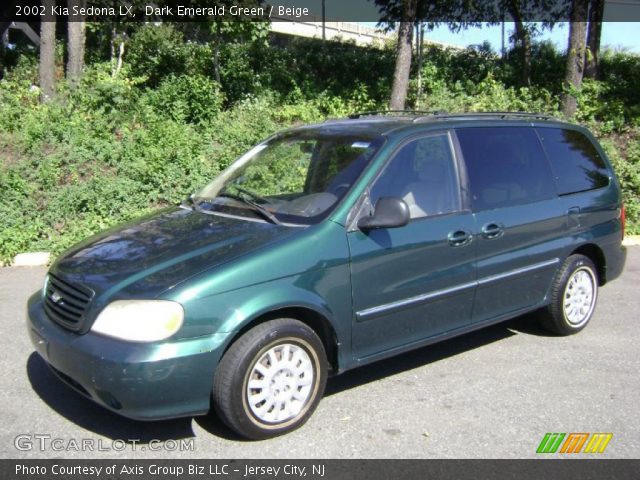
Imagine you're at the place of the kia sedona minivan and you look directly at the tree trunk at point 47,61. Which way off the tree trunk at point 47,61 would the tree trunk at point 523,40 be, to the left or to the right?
right

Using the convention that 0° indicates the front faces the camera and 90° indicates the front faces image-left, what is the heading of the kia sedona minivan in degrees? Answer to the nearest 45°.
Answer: approximately 45°

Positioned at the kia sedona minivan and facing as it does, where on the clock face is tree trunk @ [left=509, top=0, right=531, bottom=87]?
The tree trunk is roughly at 5 o'clock from the kia sedona minivan.

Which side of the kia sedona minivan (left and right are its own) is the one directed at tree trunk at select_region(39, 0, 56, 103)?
right

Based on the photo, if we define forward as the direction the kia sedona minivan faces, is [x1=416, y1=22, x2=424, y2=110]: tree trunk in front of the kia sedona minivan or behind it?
behind

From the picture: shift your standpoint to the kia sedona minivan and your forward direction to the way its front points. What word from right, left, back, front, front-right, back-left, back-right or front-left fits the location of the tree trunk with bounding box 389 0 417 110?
back-right
